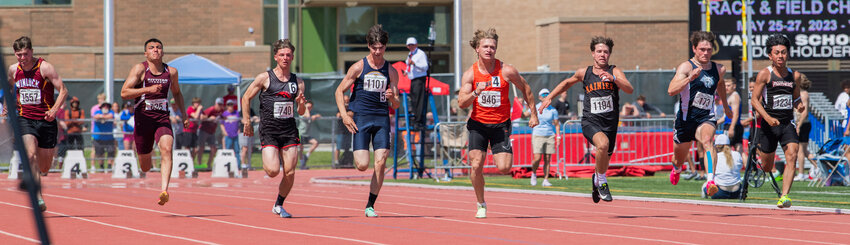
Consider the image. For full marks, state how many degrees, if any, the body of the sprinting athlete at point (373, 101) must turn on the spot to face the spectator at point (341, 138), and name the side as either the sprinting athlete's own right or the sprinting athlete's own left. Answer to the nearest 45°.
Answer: approximately 180°

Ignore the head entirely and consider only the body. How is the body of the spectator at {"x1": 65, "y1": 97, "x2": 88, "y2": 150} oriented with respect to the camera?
toward the camera

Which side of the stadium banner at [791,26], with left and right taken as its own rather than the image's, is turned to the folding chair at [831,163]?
front

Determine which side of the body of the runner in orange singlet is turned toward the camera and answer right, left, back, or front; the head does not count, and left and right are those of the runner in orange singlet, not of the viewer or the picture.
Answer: front

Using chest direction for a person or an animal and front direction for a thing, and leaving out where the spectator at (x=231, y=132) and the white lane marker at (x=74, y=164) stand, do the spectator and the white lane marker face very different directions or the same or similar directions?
same or similar directions

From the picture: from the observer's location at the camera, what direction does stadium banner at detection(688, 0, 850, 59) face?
facing the viewer

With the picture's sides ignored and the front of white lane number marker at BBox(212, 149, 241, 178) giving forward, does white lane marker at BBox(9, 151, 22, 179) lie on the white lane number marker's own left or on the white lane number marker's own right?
on the white lane number marker's own right

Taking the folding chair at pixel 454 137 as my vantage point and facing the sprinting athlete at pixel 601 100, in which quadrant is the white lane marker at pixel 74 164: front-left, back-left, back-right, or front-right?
back-right

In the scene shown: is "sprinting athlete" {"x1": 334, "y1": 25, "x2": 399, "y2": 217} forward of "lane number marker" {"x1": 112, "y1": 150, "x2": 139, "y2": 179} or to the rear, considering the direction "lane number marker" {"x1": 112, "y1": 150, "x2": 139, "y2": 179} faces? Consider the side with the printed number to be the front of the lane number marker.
forward

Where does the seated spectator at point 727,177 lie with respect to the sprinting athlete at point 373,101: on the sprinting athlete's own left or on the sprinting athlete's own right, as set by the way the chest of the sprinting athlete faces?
on the sprinting athlete's own left
